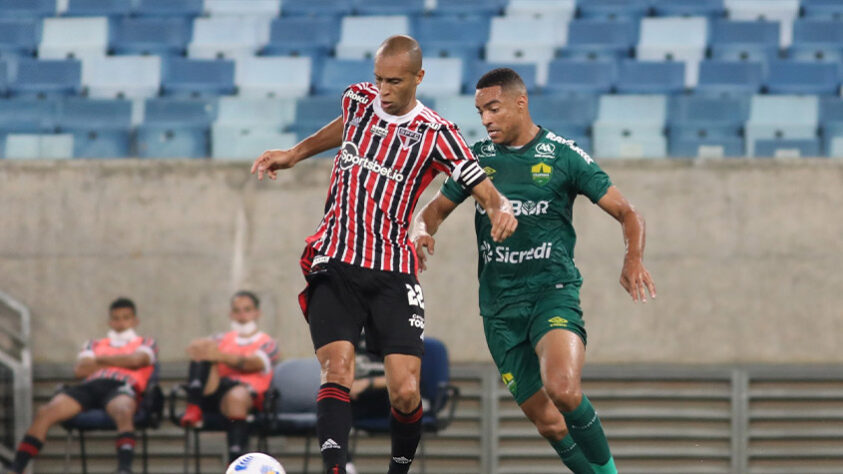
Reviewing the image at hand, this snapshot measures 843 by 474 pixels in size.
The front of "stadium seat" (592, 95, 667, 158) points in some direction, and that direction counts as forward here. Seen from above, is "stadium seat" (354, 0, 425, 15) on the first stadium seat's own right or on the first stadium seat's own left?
on the first stadium seat's own right

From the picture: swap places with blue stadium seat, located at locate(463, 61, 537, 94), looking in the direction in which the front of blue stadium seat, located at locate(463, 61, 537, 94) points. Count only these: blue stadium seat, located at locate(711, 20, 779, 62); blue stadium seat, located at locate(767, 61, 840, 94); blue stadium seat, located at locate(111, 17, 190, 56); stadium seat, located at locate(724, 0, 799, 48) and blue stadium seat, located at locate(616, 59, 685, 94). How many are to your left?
4

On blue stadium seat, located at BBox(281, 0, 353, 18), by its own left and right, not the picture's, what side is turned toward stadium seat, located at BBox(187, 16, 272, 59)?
right

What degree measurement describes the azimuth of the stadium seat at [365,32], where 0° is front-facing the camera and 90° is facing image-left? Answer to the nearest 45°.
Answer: approximately 0°

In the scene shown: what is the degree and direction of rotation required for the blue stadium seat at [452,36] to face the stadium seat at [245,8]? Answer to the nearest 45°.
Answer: approximately 90° to its right
